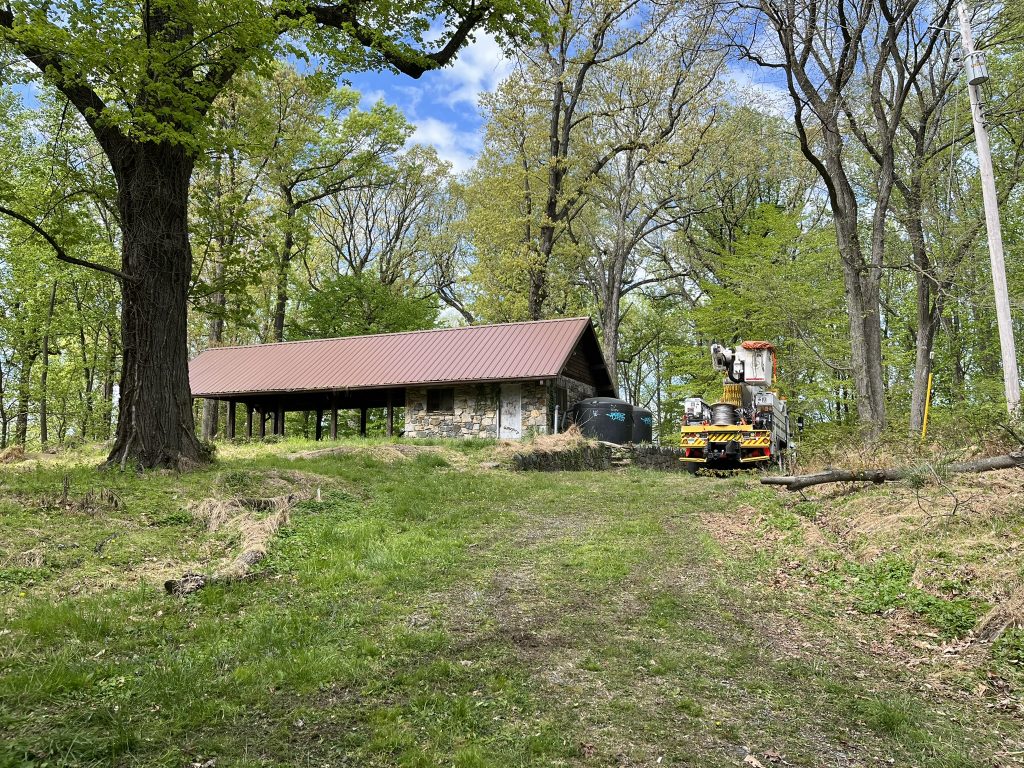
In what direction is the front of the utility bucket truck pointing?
away from the camera

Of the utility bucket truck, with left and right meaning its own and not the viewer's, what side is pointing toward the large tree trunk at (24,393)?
left

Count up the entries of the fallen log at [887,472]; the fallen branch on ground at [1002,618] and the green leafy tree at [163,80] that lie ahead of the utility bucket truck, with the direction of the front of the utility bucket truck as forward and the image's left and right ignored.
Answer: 0

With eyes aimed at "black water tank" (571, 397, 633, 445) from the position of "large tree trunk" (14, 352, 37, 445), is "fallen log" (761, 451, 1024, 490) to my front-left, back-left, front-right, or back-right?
front-right

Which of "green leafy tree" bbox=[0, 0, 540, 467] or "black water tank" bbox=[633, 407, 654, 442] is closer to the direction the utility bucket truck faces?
the black water tank

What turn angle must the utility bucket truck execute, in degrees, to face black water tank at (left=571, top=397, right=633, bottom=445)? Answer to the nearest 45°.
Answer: approximately 45° to its left

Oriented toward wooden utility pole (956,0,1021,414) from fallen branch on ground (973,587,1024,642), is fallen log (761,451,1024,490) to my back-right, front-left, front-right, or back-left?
front-left

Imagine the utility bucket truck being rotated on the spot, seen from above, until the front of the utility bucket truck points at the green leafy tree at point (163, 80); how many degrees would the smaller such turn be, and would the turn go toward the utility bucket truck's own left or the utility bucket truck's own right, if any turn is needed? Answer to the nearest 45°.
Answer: approximately 135° to the utility bucket truck's own left

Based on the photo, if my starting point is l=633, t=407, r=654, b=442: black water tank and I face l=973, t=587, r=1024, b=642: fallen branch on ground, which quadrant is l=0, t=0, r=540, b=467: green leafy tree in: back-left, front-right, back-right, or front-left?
front-right

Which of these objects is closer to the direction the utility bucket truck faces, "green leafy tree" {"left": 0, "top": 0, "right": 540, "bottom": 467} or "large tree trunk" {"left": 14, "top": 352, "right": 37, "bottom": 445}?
the large tree trunk

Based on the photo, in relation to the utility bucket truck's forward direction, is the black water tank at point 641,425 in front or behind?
in front
